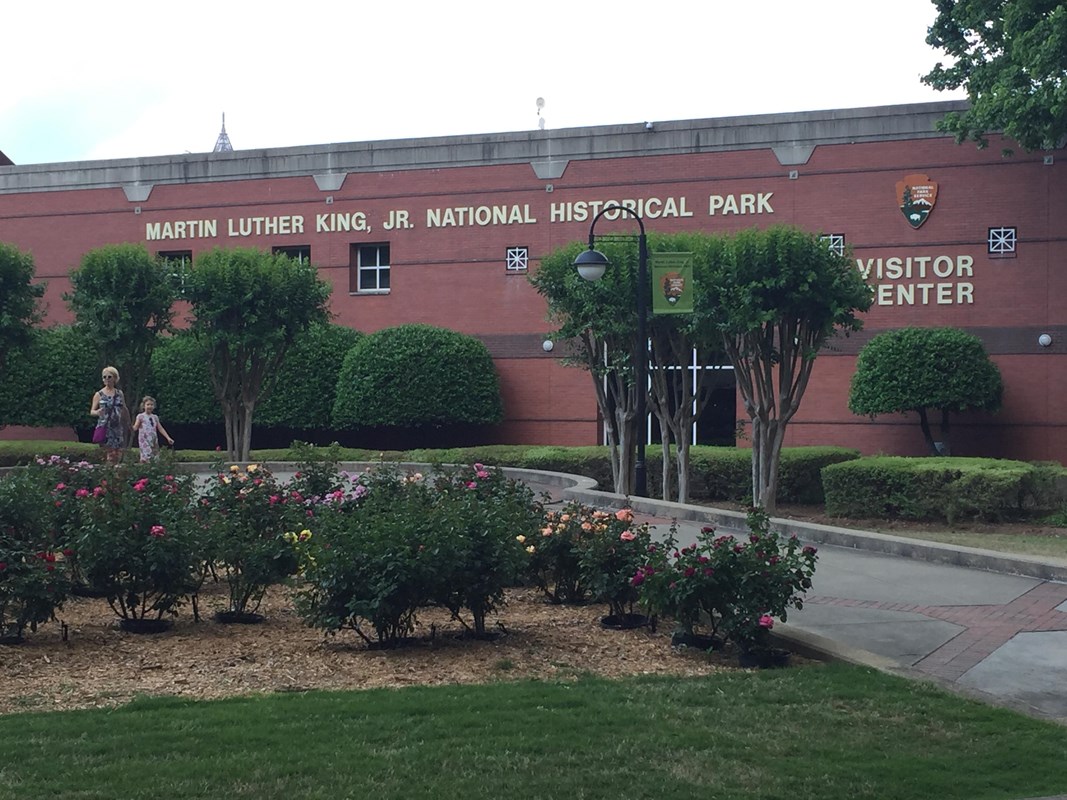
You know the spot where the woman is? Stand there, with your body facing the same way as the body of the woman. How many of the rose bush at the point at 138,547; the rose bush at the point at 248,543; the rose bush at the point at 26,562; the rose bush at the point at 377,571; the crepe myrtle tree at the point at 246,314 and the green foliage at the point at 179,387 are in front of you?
4

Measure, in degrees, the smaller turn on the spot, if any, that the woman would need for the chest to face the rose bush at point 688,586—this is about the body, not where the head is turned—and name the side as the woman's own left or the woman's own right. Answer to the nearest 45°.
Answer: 0° — they already face it

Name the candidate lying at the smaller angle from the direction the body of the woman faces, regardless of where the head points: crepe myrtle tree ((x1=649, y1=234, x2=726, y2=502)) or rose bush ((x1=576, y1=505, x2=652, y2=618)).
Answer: the rose bush

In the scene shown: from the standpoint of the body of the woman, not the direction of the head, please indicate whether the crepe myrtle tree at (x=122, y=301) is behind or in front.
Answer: behind

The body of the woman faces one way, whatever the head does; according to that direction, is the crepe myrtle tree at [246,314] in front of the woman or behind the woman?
behind

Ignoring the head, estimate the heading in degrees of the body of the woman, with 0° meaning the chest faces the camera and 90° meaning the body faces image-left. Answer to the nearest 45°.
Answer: approximately 0°

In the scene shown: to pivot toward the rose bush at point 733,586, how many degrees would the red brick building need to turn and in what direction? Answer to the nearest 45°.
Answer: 0° — it already faces it

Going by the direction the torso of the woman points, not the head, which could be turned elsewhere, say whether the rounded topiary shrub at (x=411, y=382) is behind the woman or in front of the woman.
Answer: behind

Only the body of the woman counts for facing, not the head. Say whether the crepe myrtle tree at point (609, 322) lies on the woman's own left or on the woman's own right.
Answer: on the woman's own left

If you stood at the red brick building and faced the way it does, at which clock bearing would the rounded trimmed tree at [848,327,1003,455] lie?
The rounded trimmed tree is roughly at 10 o'clock from the red brick building.

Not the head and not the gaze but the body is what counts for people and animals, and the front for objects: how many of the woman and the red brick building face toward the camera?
2
